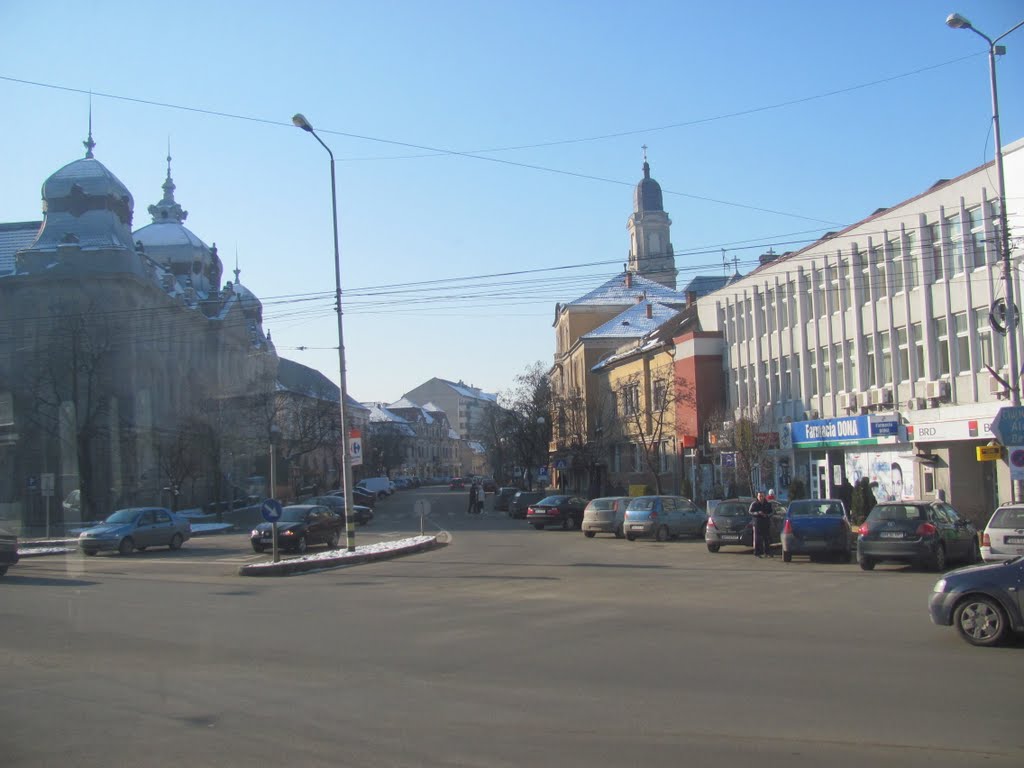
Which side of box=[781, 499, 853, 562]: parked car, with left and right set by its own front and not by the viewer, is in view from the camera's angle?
back

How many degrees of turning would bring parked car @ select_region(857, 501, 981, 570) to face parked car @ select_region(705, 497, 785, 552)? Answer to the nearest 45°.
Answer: approximately 90° to its left

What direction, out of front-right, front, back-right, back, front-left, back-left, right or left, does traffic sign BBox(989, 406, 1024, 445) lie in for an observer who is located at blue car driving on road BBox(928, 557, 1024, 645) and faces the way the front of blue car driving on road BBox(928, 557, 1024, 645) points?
right

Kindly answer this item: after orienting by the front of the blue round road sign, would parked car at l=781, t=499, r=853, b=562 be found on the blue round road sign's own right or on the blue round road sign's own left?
on the blue round road sign's own left

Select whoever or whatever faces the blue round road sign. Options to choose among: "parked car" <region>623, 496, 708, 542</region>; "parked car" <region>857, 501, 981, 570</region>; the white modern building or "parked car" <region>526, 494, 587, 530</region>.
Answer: the white modern building

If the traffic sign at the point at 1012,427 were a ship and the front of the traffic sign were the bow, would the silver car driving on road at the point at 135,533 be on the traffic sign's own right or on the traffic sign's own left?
on the traffic sign's own right

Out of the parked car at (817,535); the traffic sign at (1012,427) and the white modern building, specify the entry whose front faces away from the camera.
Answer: the parked car

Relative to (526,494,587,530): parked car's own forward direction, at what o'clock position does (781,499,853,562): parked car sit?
(781,499,853,562): parked car is roughly at 4 o'clock from (526,494,587,530): parked car.

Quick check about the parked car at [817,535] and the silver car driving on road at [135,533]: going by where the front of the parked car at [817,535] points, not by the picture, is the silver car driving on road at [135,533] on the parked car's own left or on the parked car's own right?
on the parked car's own left

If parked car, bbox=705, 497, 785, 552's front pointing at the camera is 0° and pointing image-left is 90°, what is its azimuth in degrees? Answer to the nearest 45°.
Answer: approximately 225°

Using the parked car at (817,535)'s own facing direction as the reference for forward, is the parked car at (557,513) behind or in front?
in front
